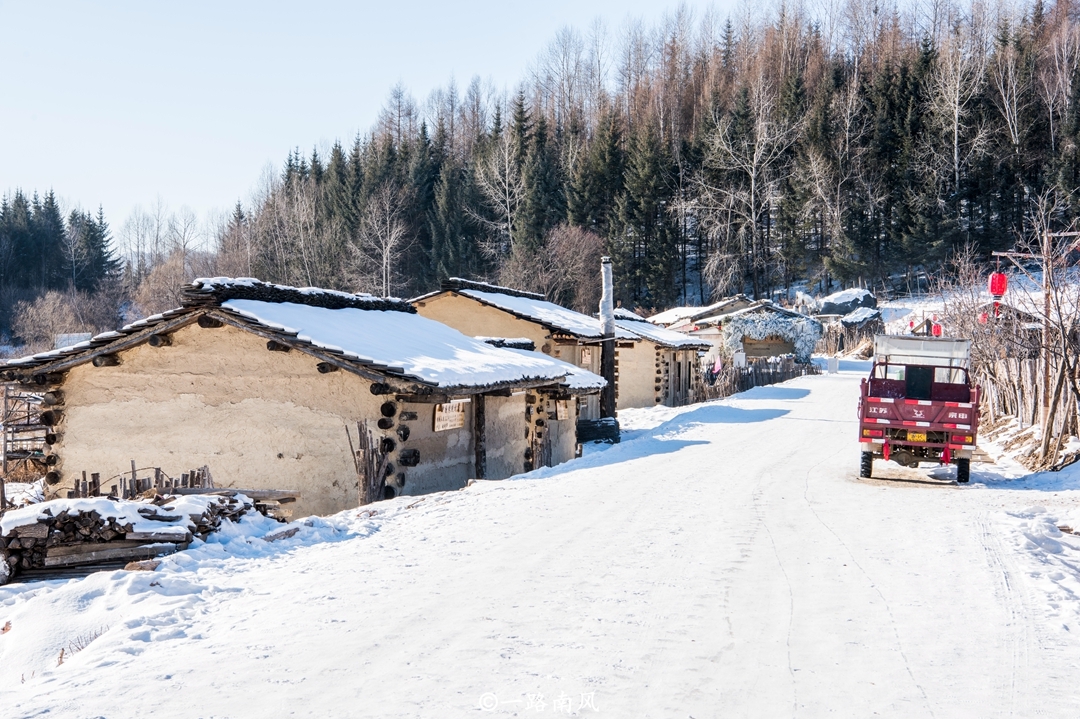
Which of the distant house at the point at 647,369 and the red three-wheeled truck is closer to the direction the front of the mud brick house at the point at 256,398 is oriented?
the red three-wheeled truck

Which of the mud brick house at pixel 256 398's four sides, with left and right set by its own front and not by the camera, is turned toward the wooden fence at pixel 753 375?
left

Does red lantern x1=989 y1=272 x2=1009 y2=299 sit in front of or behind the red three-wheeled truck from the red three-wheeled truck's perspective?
in front

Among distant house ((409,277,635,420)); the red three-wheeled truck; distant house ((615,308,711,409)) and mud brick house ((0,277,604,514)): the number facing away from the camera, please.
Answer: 1

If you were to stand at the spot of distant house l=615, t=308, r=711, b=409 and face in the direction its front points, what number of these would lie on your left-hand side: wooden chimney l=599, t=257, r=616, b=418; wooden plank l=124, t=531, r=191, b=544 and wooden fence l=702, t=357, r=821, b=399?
1

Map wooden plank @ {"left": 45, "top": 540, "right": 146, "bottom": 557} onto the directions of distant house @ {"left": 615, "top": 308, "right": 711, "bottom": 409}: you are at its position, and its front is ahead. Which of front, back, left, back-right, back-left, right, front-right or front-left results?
front-right

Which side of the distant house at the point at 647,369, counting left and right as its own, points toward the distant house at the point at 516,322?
right

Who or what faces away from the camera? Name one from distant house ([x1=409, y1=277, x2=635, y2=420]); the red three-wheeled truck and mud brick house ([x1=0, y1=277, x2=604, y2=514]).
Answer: the red three-wheeled truck

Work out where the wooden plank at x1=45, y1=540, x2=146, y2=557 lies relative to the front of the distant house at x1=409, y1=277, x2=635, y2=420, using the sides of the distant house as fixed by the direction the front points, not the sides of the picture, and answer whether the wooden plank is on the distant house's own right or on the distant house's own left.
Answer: on the distant house's own right

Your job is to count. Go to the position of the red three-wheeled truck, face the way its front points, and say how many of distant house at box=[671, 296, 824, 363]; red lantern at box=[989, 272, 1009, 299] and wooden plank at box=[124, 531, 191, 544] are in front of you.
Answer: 2

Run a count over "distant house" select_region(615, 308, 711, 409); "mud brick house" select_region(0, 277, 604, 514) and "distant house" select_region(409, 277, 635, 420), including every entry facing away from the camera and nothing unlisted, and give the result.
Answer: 0

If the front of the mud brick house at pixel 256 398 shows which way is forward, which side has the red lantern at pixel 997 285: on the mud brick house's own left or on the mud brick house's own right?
on the mud brick house's own left

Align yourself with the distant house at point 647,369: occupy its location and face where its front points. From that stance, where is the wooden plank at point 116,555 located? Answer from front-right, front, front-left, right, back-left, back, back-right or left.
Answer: front-right

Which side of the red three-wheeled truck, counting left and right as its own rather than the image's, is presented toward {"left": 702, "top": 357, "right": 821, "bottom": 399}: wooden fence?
front

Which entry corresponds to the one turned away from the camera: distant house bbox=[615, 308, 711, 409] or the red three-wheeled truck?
the red three-wheeled truck

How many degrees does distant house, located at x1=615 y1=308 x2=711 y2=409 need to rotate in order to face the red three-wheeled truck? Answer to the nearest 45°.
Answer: approximately 45° to its right

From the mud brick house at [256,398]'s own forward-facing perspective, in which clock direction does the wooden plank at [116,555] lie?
The wooden plank is roughly at 2 o'clock from the mud brick house.

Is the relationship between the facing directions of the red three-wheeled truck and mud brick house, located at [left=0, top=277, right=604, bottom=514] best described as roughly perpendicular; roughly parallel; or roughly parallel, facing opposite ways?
roughly perpendicular

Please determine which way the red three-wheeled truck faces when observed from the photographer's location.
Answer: facing away from the viewer

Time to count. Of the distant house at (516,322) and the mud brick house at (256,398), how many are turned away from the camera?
0

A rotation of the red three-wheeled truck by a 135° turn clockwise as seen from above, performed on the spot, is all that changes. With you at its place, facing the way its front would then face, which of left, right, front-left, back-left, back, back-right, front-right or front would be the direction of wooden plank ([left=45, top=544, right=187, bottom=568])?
right
